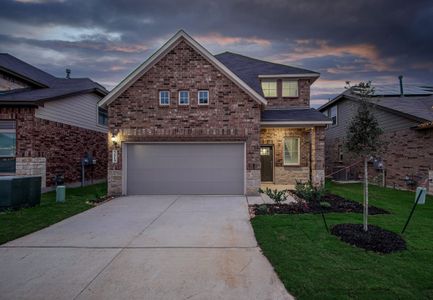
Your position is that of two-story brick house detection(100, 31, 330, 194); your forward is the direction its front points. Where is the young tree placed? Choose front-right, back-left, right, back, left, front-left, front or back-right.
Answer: front-left

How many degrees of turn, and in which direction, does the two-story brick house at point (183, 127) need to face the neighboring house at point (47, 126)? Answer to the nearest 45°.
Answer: approximately 90° to its right

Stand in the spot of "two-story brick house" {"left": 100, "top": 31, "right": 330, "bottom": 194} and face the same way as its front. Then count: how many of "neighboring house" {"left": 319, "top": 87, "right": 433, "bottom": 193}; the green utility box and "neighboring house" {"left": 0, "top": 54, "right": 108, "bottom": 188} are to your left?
1

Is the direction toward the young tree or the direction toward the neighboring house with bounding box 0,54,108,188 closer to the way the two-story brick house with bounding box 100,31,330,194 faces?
the young tree

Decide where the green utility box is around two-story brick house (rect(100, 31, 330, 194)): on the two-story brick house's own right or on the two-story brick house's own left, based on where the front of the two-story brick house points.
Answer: on the two-story brick house's own right

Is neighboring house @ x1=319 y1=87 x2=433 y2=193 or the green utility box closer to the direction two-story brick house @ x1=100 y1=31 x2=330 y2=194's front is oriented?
the green utility box

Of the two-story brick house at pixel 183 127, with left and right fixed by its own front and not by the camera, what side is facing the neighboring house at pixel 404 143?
left

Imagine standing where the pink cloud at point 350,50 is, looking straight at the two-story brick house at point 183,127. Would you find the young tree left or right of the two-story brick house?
left

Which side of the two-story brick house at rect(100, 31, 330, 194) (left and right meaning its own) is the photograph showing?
front

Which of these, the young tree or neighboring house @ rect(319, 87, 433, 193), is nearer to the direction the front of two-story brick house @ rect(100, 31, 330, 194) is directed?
the young tree

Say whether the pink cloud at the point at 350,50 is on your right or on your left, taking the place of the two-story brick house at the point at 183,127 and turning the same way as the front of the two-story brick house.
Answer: on your left

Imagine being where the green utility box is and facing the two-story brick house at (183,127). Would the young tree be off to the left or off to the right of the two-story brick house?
right
